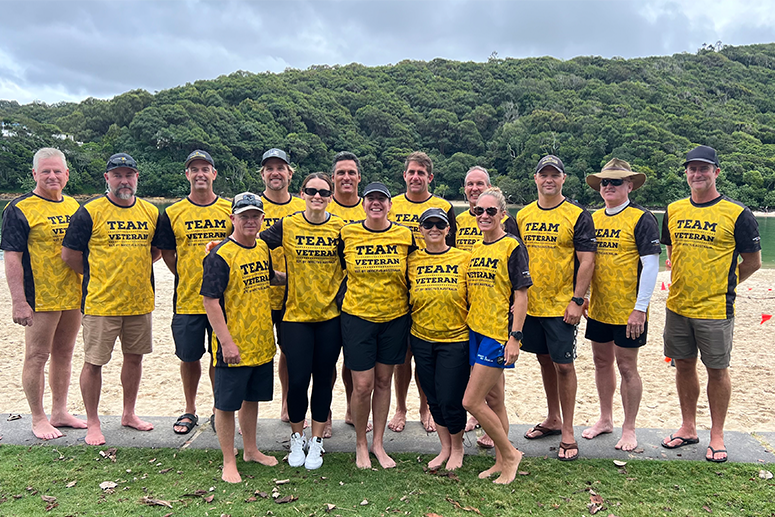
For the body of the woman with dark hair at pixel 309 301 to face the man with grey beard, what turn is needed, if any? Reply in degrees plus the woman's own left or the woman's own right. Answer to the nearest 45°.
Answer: approximately 135° to the woman's own right

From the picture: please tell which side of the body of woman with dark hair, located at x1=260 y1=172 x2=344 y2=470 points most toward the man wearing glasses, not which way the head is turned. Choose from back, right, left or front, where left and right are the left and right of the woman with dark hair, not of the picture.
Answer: left

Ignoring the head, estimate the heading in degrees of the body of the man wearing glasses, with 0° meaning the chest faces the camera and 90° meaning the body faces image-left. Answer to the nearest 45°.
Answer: approximately 45°

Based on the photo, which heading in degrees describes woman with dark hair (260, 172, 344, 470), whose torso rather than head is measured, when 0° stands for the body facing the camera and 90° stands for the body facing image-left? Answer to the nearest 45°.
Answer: approximately 0°
